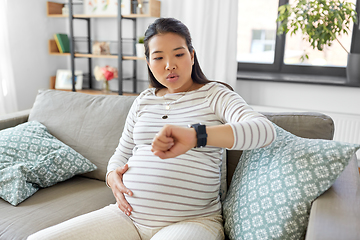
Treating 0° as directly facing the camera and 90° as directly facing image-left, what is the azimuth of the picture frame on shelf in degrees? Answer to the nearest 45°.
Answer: approximately 0°

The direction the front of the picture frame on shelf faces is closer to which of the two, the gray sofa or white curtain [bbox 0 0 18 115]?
the gray sofa

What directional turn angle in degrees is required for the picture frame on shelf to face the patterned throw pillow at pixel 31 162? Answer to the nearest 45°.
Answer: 0° — it already faces it

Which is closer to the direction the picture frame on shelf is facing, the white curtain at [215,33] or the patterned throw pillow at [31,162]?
the patterned throw pillow

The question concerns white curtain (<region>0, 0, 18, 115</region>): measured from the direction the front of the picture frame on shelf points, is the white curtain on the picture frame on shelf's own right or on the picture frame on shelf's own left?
on the picture frame on shelf's own right

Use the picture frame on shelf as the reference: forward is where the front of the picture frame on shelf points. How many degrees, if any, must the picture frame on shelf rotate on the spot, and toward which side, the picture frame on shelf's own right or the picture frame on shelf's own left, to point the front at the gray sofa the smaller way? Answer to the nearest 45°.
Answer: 0° — it already faces it
